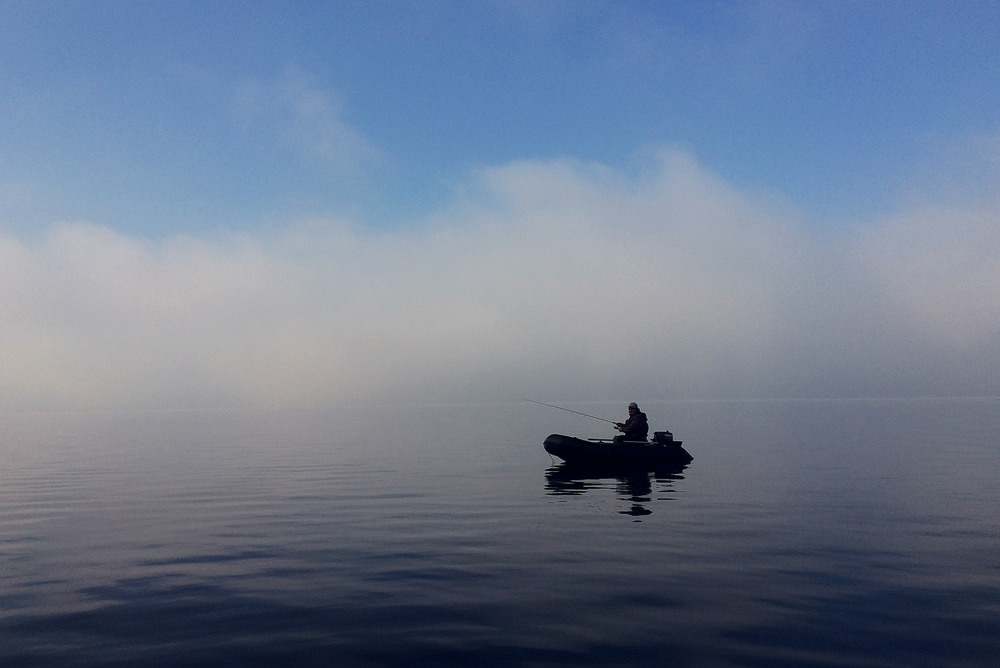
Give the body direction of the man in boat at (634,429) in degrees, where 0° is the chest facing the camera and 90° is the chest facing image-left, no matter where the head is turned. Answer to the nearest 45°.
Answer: approximately 90°
